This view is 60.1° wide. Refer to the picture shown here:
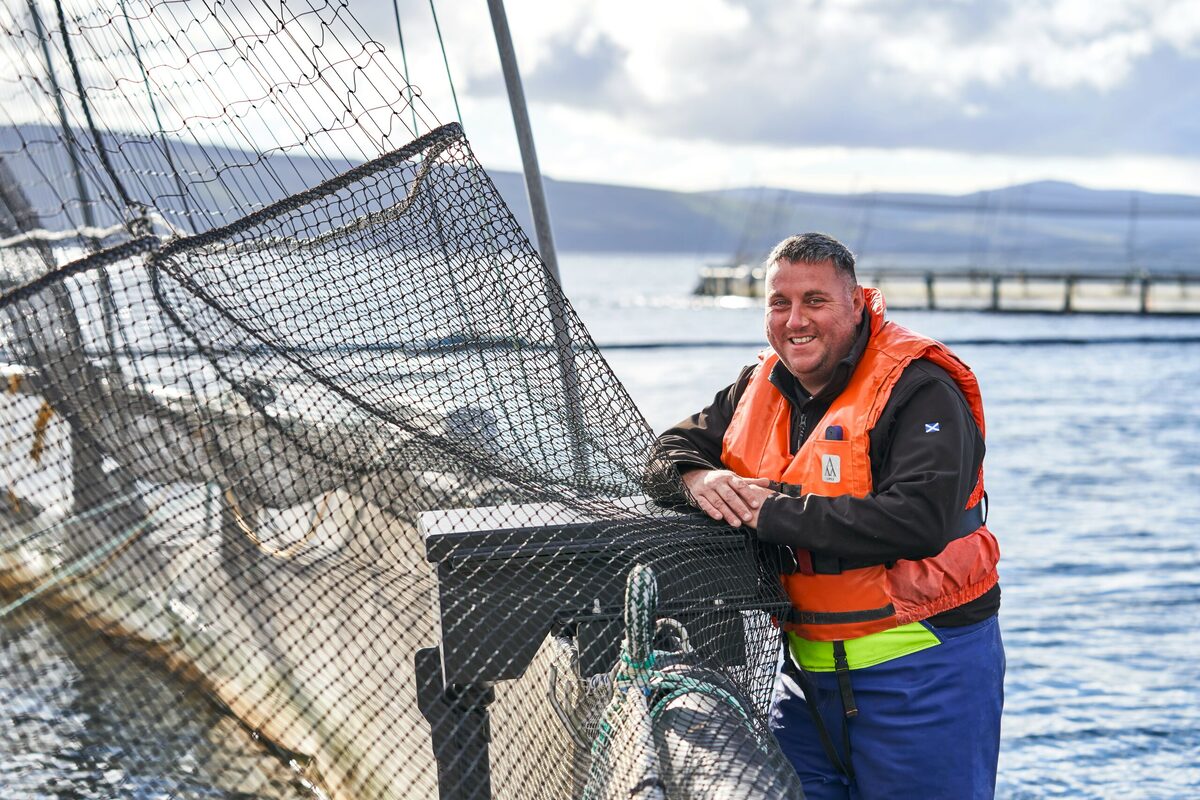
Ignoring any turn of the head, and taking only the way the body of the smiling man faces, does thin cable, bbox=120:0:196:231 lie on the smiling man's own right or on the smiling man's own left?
on the smiling man's own right

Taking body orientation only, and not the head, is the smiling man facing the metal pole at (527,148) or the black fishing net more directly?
the black fishing net

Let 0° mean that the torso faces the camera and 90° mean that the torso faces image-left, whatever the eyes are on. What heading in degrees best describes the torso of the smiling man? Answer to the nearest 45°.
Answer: approximately 45°

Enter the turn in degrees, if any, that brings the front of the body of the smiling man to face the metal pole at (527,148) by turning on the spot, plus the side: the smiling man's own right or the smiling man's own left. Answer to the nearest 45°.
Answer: approximately 90° to the smiling man's own right
